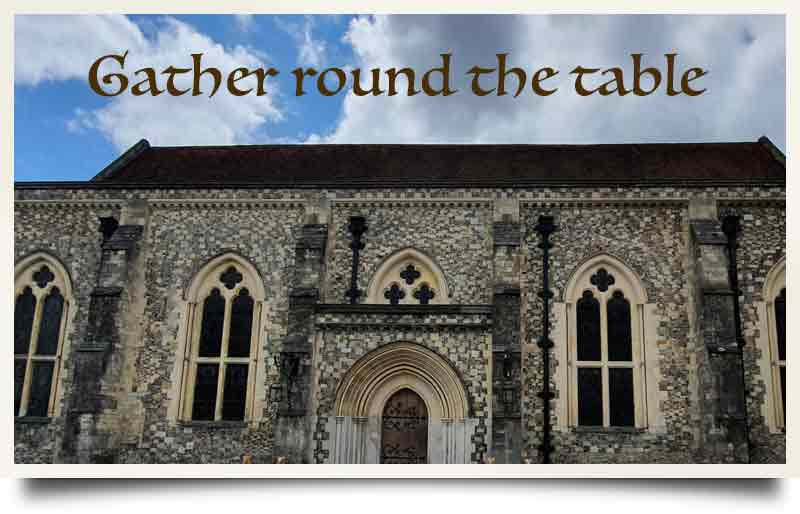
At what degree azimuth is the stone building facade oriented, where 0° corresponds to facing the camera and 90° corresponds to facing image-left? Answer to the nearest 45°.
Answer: approximately 0°
